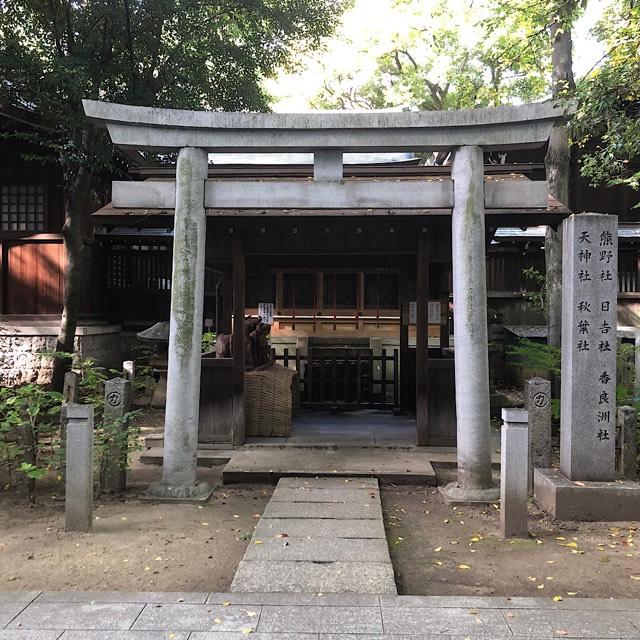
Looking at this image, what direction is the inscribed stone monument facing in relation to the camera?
toward the camera

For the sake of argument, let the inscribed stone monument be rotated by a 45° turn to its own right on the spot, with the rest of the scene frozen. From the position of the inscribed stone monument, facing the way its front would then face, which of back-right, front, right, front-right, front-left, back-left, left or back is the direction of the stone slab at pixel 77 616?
front

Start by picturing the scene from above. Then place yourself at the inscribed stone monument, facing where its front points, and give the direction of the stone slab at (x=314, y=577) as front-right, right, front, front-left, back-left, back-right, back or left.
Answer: front-right

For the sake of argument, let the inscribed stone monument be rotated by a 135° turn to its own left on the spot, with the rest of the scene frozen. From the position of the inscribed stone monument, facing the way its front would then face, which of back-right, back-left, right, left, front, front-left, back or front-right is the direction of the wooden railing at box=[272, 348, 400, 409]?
left

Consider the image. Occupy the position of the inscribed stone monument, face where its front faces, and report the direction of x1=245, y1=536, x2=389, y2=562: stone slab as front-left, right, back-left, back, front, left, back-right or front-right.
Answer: front-right

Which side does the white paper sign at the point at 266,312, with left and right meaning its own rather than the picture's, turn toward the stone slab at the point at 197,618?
front

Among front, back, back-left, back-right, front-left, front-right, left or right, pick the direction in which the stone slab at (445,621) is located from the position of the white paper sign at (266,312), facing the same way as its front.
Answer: front

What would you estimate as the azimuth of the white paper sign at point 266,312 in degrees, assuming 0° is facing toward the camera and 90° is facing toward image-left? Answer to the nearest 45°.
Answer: approximately 0°

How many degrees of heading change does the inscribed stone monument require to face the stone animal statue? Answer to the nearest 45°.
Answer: approximately 90° to its right

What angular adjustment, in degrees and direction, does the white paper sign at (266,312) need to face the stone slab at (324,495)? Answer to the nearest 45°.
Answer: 0° — it already faces it

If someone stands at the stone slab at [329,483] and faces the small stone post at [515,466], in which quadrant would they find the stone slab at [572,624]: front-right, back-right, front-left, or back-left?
front-right

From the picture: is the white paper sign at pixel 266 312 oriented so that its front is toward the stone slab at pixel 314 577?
yes

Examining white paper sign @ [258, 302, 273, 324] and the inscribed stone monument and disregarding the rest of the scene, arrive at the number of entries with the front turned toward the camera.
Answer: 2

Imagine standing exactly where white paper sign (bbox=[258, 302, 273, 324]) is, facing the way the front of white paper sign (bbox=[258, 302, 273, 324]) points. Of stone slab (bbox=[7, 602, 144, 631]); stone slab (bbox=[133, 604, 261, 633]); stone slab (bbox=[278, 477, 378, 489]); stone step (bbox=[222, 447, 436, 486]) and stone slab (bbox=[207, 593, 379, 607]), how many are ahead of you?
5

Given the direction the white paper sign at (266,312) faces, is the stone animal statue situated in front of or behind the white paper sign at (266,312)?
in front

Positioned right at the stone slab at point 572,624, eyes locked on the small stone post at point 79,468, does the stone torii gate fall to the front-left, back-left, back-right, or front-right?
front-right

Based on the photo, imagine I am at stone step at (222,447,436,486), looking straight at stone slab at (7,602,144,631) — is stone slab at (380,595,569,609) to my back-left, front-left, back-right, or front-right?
front-left
